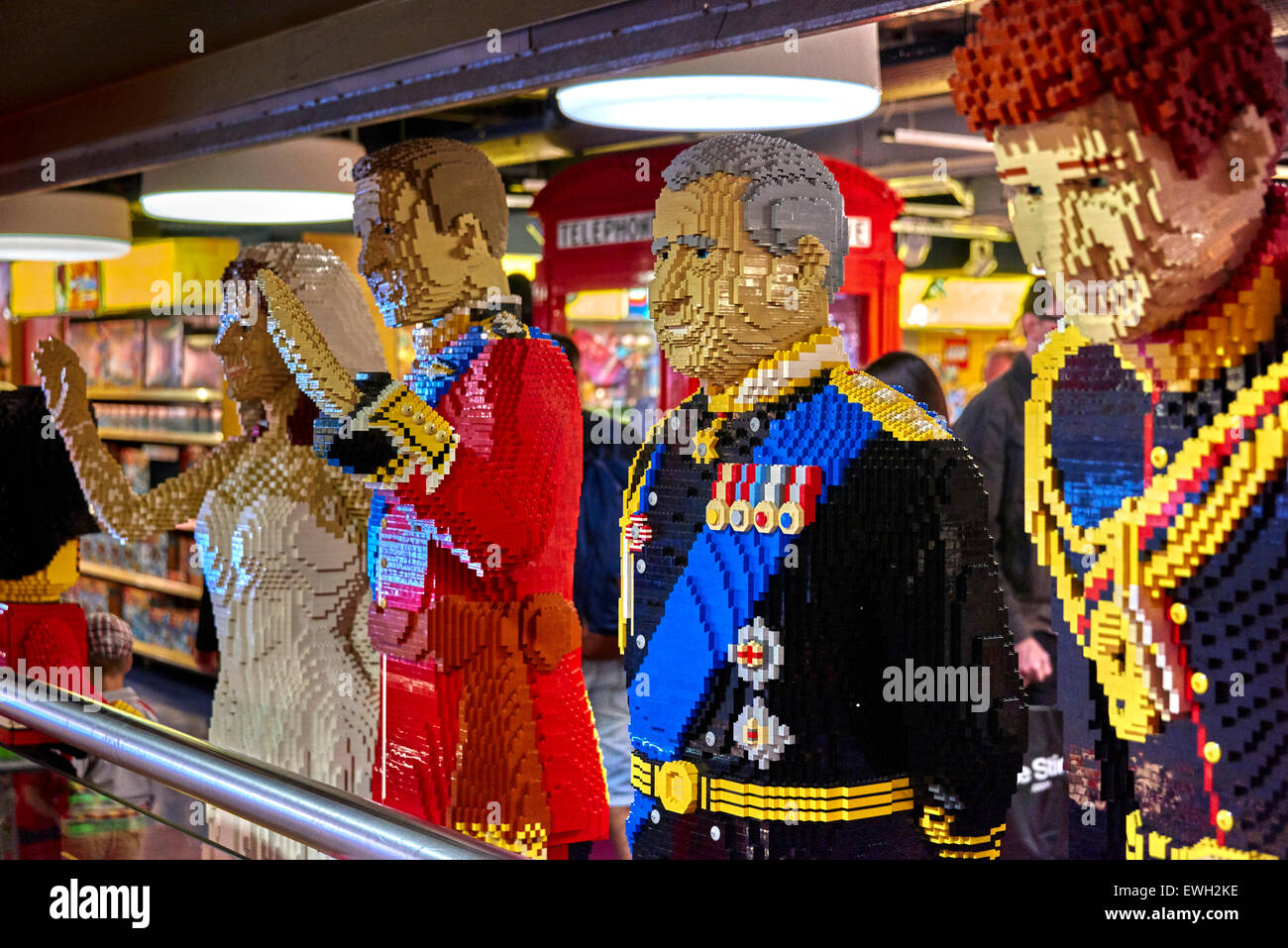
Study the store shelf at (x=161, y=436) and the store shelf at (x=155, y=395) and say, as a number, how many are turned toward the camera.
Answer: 2

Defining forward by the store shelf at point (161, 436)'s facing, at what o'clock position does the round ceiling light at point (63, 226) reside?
The round ceiling light is roughly at 12 o'clock from the store shelf.

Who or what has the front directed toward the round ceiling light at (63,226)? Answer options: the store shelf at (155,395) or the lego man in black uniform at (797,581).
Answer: the store shelf

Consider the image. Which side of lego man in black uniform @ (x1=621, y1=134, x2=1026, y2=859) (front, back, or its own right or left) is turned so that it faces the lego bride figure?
right

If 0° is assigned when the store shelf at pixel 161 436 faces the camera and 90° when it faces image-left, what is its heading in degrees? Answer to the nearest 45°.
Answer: approximately 0°

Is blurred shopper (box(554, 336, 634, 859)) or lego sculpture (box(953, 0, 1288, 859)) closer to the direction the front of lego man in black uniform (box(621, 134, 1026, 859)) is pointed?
the lego sculpture
